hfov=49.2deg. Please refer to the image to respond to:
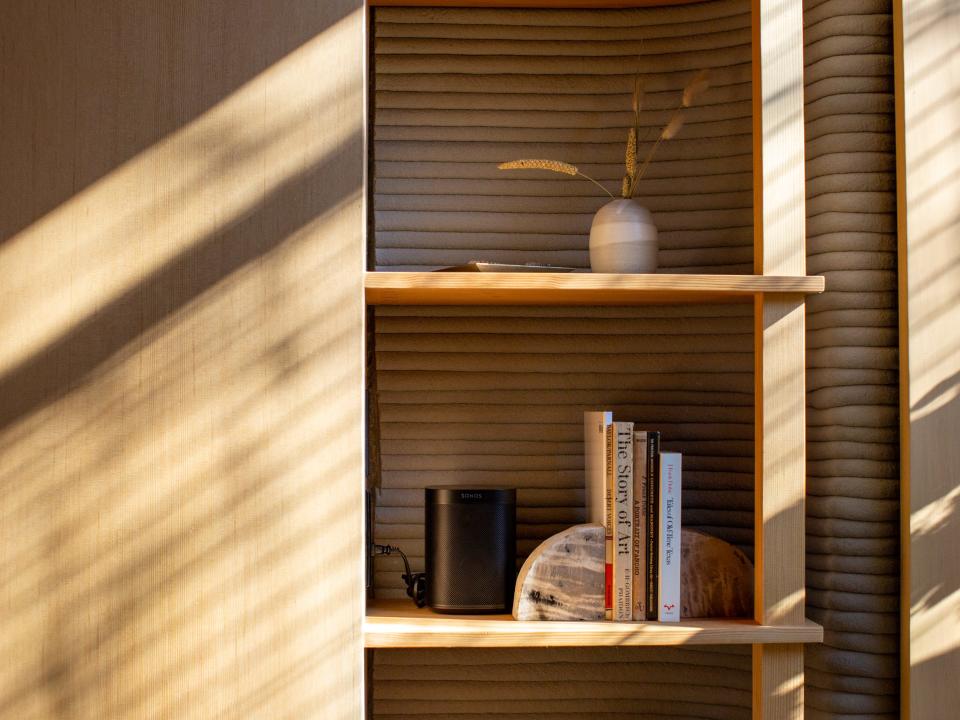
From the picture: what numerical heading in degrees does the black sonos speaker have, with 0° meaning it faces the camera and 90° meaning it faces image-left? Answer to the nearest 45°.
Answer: approximately 0°

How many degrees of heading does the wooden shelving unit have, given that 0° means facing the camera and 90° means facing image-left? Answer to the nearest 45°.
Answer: approximately 0°
